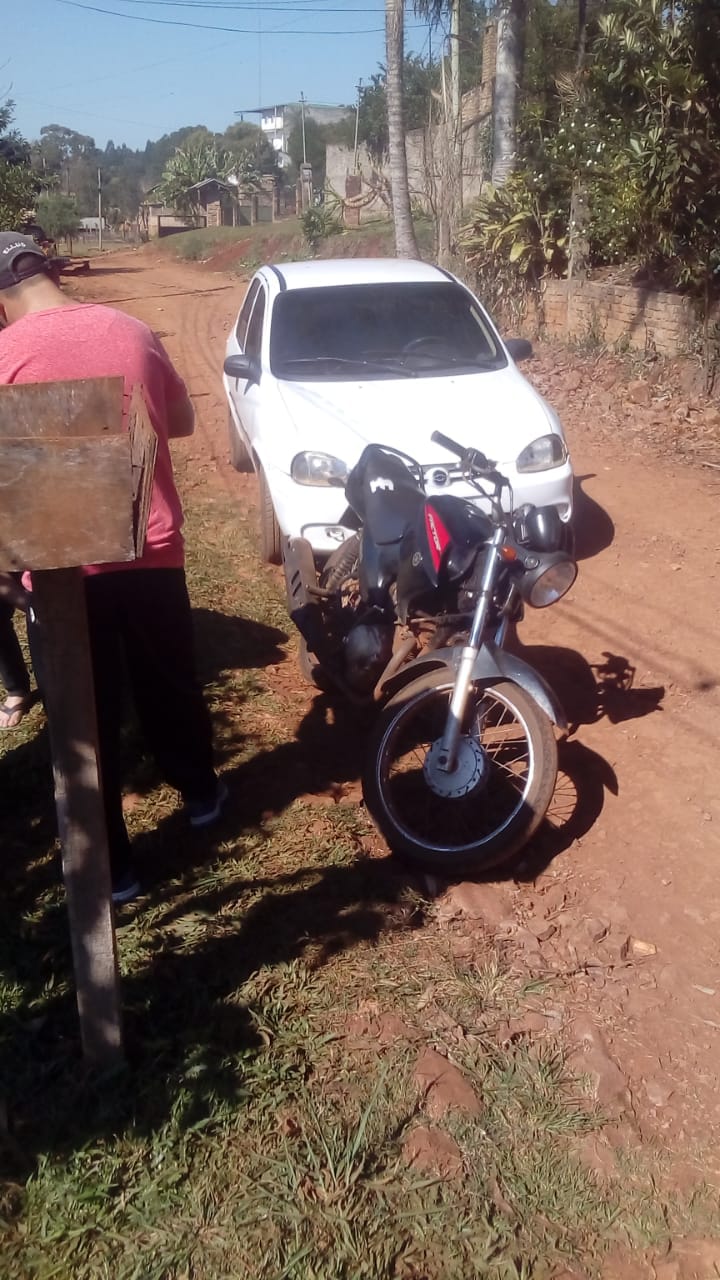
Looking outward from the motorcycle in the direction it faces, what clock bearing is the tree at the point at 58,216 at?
The tree is roughly at 7 o'clock from the motorcycle.

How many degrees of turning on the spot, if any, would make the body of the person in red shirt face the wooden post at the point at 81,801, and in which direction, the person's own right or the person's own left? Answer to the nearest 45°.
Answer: approximately 135° to the person's own left

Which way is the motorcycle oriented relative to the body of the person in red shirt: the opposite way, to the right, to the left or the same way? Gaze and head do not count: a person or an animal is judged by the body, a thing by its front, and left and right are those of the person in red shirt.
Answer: the opposite way

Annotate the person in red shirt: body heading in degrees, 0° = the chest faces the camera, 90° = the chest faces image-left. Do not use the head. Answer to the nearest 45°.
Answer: approximately 135°

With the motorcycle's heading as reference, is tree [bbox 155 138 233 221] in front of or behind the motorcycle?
behind

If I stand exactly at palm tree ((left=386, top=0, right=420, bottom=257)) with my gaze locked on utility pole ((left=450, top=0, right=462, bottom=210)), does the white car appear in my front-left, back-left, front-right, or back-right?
back-right

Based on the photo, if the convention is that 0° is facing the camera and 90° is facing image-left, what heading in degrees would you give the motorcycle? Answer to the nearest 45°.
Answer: approximately 315°

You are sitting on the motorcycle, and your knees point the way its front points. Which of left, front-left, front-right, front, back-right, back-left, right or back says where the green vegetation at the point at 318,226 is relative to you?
back-left

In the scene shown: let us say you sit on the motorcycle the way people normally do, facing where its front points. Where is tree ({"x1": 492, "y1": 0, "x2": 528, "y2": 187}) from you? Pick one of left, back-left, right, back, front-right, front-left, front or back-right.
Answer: back-left
